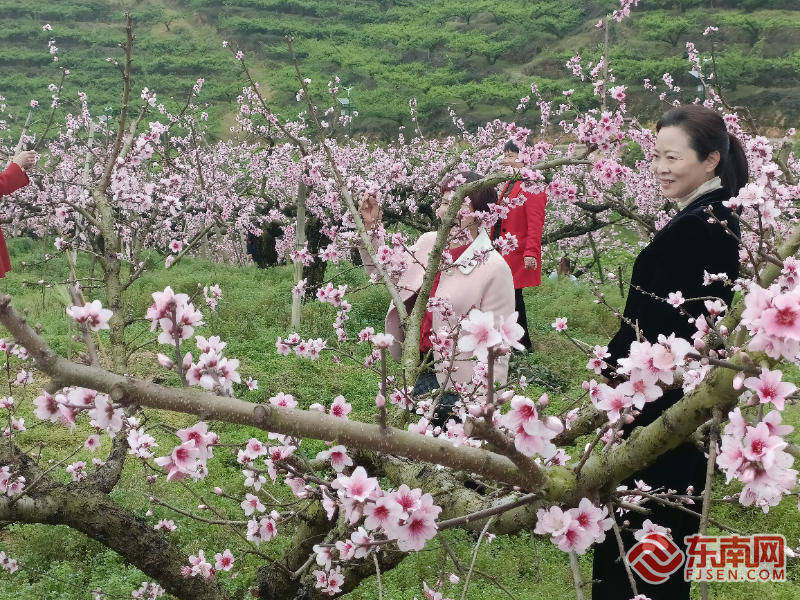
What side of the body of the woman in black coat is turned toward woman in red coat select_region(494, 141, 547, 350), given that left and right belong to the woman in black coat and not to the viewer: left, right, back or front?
right

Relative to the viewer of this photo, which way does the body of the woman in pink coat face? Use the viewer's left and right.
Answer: facing the viewer and to the left of the viewer

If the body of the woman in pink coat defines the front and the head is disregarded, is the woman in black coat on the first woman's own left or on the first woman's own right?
on the first woman's own left

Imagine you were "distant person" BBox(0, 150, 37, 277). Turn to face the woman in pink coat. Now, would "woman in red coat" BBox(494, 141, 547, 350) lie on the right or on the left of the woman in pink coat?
left

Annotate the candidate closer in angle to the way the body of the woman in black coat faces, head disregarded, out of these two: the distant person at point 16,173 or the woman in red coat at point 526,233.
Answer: the distant person

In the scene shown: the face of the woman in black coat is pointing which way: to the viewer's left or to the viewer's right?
to the viewer's left

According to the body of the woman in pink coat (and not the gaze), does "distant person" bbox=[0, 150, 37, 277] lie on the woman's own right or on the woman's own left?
on the woman's own right

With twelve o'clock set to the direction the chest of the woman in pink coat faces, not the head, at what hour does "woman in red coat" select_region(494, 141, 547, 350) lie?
The woman in red coat is roughly at 5 o'clock from the woman in pink coat.

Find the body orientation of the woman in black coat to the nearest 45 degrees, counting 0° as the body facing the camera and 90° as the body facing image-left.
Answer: approximately 90°

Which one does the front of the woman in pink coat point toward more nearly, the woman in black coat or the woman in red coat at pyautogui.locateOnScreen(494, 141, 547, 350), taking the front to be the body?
the woman in black coat
